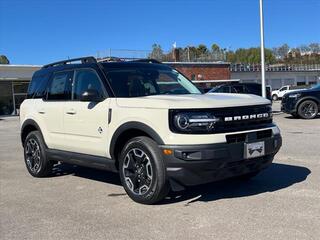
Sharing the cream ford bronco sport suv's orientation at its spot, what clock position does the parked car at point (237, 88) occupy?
The parked car is roughly at 8 o'clock from the cream ford bronco sport suv.

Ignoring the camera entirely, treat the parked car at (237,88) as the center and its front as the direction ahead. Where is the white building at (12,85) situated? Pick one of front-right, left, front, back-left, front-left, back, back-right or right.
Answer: front-right

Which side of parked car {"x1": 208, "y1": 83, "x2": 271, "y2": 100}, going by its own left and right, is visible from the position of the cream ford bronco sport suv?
left

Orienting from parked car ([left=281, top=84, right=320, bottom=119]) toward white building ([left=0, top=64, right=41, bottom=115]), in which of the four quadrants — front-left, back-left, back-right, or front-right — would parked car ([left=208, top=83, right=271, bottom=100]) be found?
front-right

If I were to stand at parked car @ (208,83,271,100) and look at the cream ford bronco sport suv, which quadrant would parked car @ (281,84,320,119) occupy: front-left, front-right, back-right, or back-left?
front-left

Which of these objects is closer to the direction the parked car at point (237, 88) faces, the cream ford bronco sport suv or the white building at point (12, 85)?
the white building

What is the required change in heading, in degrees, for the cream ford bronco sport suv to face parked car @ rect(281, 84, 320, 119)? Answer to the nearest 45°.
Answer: approximately 90° to its left

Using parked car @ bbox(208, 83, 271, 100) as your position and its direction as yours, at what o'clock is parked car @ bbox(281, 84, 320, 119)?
parked car @ bbox(281, 84, 320, 119) is roughly at 8 o'clock from parked car @ bbox(208, 83, 271, 100).

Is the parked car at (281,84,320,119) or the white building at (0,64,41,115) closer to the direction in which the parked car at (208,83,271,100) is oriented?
the white building

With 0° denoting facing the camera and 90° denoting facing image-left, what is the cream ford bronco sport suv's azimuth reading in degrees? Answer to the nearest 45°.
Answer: approximately 315°

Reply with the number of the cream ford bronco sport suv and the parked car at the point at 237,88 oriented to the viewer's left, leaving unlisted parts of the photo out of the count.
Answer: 1

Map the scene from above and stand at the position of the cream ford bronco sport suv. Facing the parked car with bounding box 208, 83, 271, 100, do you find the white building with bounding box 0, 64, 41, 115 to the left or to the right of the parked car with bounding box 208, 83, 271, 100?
left

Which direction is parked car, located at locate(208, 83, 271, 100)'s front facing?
to the viewer's left
